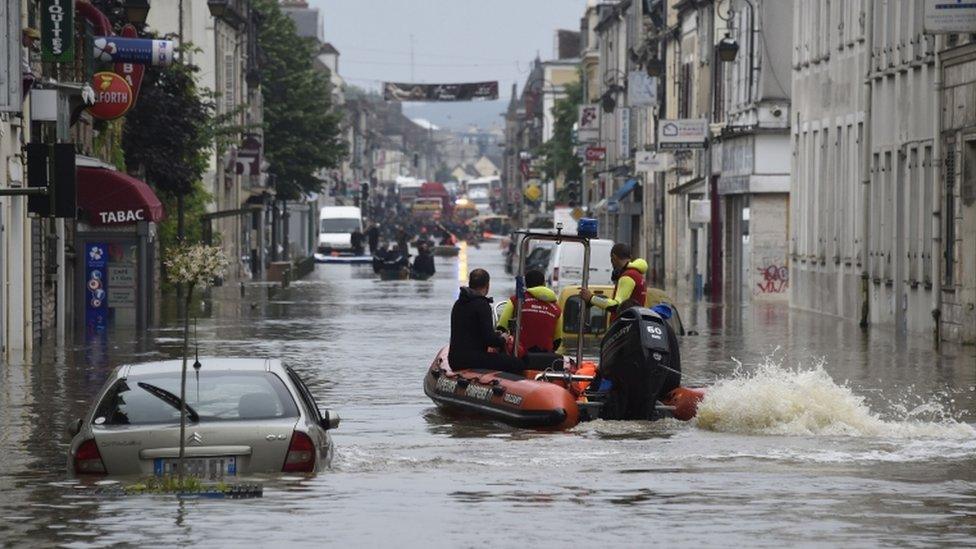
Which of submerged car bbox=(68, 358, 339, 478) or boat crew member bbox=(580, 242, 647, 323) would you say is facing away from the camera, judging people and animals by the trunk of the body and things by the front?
the submerged car

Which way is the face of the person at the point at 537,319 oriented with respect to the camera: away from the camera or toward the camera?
away from the camera

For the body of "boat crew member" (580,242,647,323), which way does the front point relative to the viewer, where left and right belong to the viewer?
facing to the left of the viewer

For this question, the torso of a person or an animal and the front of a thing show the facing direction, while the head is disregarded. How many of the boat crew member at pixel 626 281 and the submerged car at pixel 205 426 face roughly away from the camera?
1

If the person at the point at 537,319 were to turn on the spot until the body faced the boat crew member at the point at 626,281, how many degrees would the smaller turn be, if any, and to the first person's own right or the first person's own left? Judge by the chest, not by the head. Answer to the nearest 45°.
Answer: approximately 90° to the first person's own right

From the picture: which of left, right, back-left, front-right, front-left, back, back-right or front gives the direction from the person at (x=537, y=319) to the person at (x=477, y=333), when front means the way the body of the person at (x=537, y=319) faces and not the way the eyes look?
left

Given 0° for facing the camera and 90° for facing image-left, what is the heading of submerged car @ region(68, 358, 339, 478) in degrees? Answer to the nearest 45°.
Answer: approximately 180°

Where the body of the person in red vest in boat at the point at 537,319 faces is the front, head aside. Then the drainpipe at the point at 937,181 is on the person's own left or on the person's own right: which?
on the person's own right

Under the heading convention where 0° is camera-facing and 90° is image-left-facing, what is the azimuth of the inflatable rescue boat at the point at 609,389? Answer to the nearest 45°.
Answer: approximately 135°

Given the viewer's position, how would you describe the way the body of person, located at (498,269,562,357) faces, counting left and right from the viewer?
facing away from the viewer and to the left of the viewer

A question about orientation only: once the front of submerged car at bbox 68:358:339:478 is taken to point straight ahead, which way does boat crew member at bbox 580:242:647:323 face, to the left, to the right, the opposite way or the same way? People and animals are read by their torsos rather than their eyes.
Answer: to the left
